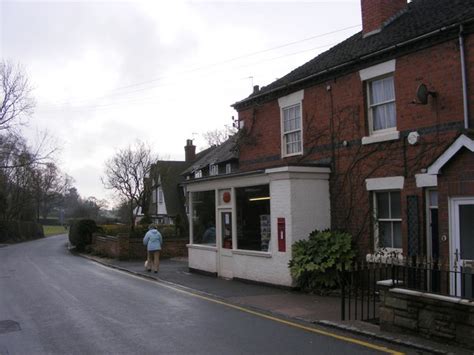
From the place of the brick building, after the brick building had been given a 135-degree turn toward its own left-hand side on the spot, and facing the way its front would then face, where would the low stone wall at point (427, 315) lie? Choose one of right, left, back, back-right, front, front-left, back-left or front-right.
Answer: right

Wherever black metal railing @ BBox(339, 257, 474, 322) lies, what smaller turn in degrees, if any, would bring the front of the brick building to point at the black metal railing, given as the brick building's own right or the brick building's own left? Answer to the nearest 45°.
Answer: approximately 45° to the brick building's own left

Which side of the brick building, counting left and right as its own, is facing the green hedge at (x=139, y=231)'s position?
right

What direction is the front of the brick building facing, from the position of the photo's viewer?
facing the viewer and to the left of the viewer

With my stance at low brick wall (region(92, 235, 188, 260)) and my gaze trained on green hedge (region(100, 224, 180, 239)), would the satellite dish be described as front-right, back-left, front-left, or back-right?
back-right

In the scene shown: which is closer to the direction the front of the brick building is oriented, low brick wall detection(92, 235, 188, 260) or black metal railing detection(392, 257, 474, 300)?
the black metal railing

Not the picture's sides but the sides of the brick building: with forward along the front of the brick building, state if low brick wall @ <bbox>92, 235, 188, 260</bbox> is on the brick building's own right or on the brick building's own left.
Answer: on the brick building's own right

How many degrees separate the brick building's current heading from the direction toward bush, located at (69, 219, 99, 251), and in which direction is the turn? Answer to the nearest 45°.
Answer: approximately 90° to its right
